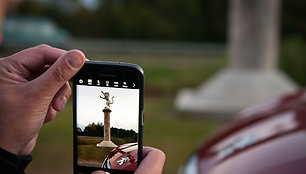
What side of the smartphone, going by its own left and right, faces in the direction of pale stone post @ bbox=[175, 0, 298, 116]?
back

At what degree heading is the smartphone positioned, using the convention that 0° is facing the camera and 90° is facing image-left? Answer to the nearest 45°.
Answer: approximately 0°

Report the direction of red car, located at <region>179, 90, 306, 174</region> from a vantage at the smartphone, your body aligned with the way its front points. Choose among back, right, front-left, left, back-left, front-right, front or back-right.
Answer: back-left
